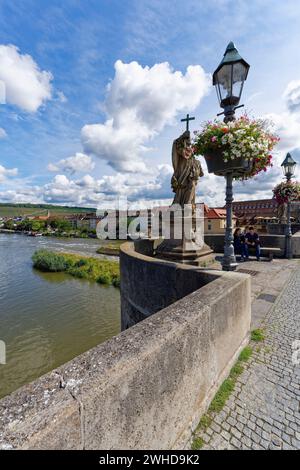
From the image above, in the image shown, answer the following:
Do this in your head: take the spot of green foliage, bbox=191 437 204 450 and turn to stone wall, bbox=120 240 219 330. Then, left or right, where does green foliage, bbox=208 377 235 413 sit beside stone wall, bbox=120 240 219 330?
right

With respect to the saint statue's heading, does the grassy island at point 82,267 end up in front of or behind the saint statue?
behind

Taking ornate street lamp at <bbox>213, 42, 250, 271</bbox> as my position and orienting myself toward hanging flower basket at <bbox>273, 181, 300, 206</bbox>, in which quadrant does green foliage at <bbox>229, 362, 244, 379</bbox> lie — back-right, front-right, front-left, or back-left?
back-right

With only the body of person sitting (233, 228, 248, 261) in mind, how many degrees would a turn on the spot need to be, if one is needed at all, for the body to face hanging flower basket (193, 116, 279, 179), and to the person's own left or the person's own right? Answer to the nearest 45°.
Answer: approximately 45° to the person's own right

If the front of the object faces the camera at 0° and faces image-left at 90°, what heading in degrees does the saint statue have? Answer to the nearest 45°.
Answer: approximately 315°
